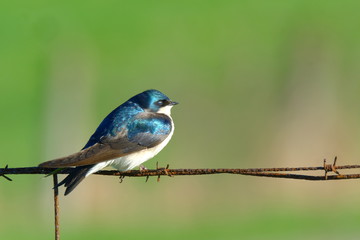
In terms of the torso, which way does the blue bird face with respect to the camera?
to the viewer's right
